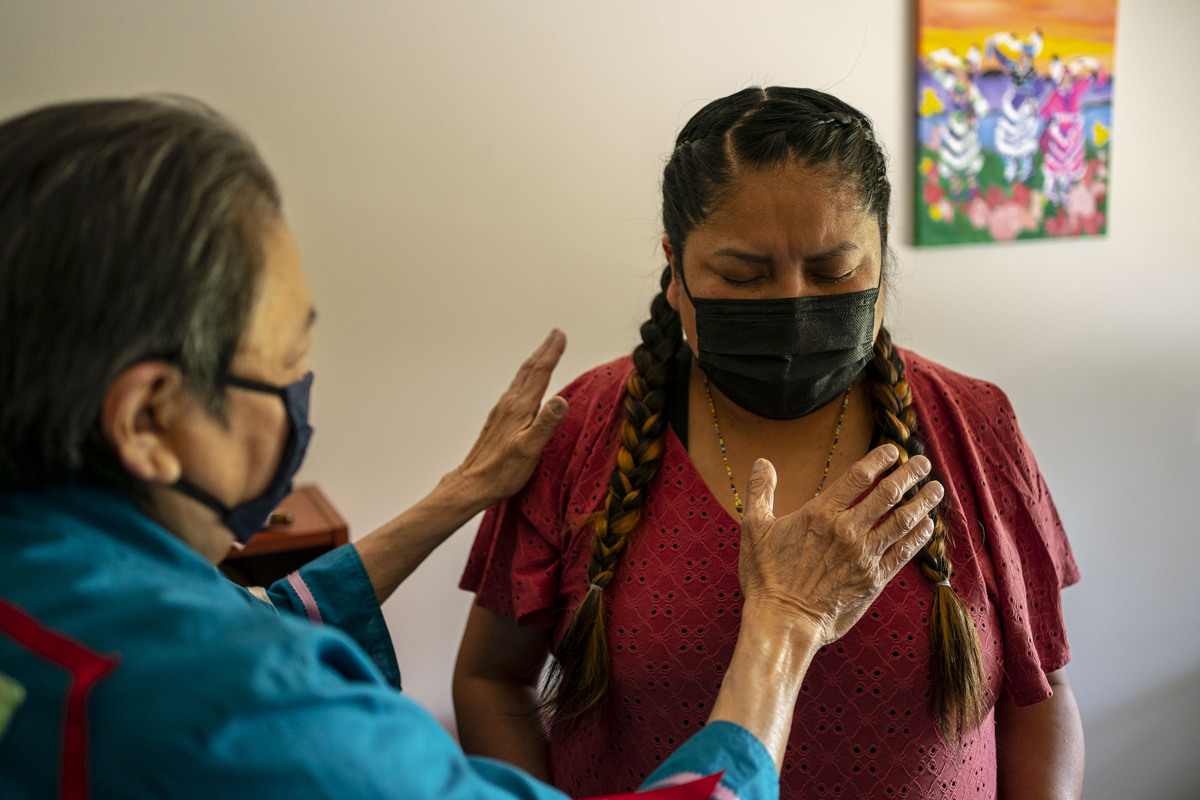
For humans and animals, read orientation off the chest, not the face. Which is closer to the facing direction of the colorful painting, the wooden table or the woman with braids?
the woman with braids

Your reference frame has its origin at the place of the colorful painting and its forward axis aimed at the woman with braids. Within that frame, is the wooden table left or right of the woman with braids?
right

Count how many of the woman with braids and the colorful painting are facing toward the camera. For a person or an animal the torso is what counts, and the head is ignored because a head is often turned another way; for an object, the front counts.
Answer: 2

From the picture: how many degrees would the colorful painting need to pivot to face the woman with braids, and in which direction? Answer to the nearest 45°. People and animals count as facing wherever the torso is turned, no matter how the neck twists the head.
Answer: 0° — it already faces them

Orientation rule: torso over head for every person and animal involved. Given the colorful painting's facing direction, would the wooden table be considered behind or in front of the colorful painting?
in front

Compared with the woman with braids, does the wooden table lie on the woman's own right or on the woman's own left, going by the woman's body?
on the woman's own right

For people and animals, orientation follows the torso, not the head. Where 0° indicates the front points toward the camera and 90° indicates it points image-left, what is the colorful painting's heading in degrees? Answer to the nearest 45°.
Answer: approximately 0°
